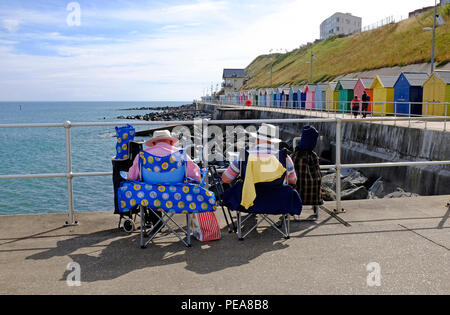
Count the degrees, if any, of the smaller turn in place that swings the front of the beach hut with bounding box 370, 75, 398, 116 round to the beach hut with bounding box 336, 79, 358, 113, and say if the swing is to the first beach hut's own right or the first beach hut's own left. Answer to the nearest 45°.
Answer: approximately 90° to the first beach hut's own right

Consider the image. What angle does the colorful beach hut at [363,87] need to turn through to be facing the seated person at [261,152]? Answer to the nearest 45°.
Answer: approximately 45° to its left

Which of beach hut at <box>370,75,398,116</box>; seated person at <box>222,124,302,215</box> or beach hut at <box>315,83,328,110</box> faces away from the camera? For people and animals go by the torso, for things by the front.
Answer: the seated person

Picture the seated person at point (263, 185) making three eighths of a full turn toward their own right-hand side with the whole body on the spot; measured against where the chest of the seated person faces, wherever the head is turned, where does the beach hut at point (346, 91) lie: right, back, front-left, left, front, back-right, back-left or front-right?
back-left

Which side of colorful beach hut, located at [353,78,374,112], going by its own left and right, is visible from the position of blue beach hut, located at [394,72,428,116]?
left

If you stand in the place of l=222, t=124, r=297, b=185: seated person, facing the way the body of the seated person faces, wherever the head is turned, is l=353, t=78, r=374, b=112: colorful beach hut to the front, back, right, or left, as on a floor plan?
front

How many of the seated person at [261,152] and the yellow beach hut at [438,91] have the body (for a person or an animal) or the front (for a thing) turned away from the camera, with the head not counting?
1

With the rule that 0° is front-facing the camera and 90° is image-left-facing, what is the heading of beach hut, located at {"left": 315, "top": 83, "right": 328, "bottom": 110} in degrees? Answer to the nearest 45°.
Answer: approximately 45°

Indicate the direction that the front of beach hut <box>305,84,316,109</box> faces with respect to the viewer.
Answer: facing the viewer and to the left of the viewer

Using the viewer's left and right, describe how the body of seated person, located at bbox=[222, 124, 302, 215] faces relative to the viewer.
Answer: facing away from the viewer

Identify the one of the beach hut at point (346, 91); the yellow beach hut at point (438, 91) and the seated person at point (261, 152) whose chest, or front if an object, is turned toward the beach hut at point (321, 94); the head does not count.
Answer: the seated person
